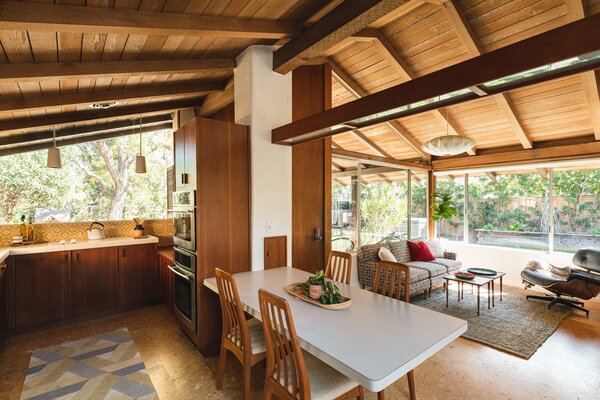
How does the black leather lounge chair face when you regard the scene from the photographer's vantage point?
facing to the left of the viewer

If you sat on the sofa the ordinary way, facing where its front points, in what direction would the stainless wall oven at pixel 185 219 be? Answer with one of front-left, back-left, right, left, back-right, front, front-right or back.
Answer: right

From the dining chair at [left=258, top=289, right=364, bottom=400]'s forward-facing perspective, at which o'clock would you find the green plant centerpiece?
The green plant centerpiece is roughly at 11 o'clock from the dining chair.

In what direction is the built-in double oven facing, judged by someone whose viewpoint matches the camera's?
facing to the left of the viewer

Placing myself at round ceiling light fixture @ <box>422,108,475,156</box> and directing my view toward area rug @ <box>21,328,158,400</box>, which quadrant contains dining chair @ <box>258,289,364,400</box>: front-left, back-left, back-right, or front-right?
front-left

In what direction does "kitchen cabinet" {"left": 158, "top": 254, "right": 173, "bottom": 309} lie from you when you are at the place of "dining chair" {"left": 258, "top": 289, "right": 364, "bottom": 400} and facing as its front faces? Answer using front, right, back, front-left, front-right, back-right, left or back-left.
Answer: left

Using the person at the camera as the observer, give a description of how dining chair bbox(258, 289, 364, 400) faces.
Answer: facing away from the viewer and to the right of the viewer

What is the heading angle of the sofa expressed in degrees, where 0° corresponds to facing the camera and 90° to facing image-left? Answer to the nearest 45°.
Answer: approximately 315°

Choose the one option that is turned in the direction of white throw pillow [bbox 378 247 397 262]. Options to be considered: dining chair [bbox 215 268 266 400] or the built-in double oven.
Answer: the dining chair

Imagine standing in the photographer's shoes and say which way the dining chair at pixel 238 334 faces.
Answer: facing away from the viewer and to the right of the viewer

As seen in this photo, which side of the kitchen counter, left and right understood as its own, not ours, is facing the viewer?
front

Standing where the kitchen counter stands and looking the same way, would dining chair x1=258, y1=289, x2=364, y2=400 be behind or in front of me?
in front

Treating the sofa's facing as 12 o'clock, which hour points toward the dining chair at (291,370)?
The dining chair is roughly at 2 o'clock from the sofa.
